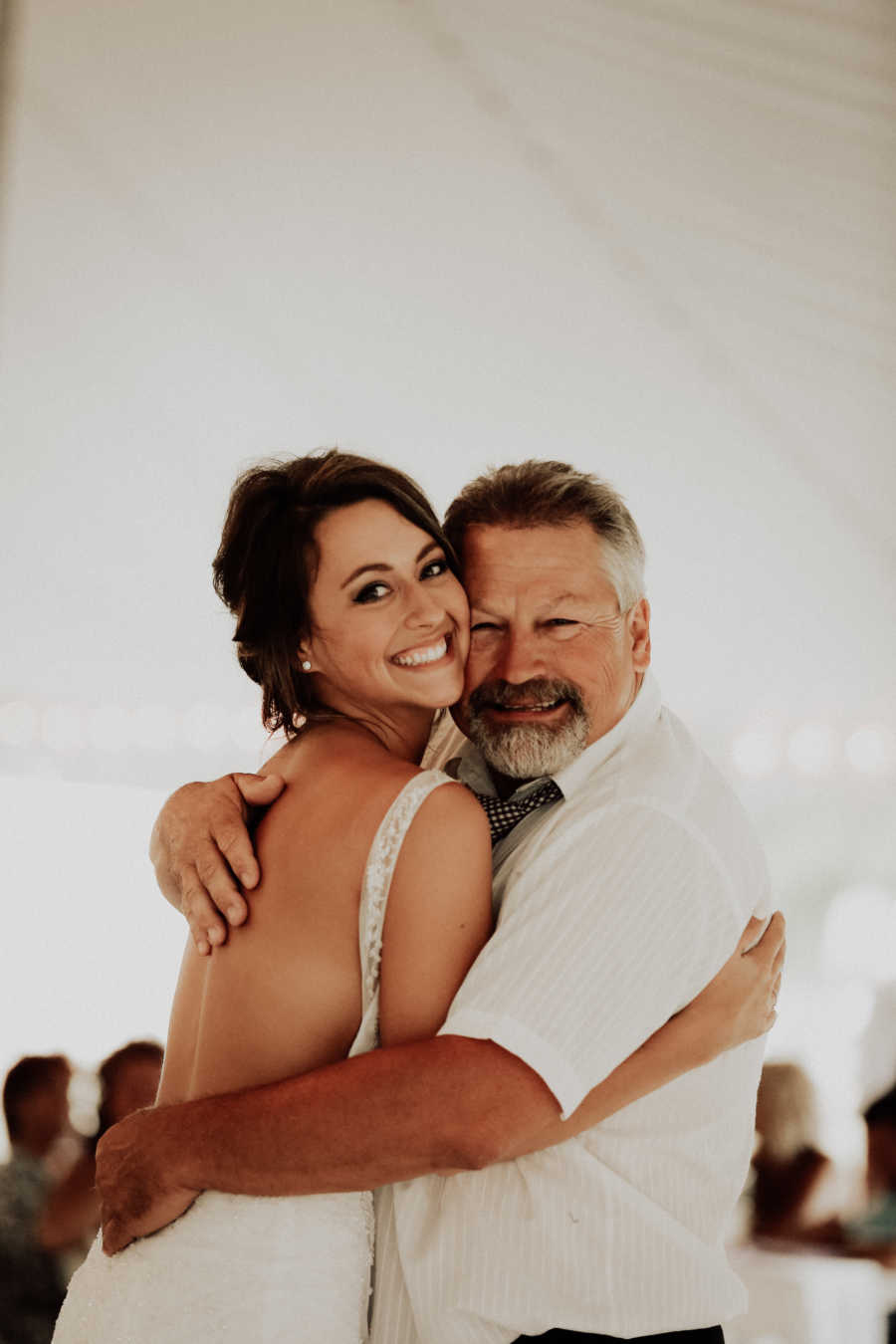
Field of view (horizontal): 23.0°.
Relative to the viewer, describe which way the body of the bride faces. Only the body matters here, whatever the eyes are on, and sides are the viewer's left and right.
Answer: facing away from the viewer and to the right of the viewer

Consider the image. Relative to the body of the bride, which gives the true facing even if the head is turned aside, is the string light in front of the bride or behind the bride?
in front
